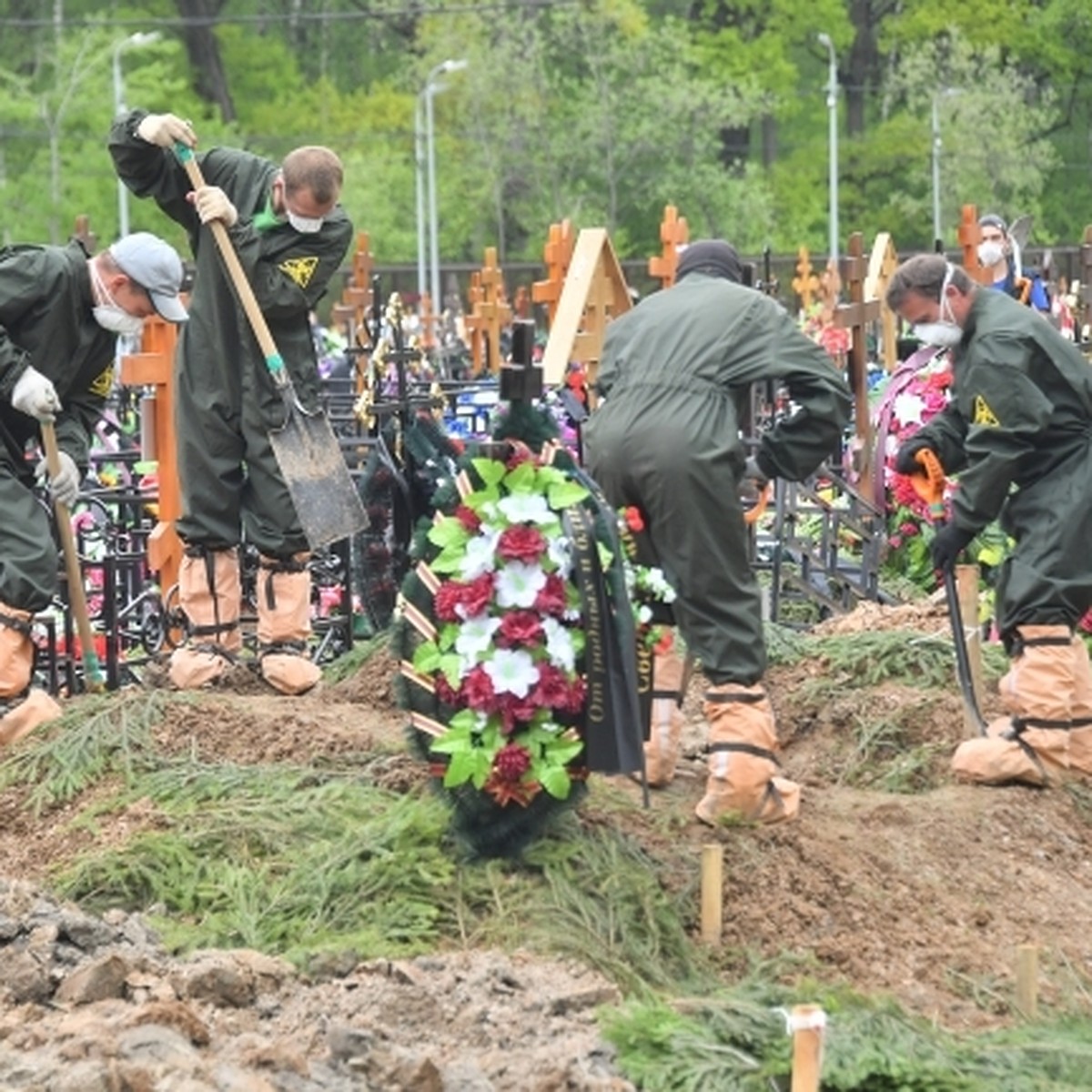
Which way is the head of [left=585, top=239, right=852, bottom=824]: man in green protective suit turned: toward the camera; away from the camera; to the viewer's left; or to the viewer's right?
away from the camera

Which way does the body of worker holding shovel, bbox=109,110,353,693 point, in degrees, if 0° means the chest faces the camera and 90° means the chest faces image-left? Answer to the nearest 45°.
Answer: approximately 0°

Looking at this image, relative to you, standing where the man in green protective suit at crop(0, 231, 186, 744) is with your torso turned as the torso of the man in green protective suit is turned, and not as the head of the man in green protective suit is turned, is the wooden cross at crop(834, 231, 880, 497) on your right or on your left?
on your left

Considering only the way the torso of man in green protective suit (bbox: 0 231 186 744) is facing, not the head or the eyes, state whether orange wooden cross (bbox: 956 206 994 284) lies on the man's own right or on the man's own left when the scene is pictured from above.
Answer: on the man's own left

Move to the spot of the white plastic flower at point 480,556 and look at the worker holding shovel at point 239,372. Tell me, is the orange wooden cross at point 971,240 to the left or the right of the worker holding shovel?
right

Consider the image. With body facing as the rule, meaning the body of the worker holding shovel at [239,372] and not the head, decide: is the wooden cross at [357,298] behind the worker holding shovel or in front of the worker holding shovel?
behind

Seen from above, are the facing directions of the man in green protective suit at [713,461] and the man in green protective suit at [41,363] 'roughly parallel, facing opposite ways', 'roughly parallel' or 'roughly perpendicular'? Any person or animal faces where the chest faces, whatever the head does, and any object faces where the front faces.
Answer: roughly perpendicular

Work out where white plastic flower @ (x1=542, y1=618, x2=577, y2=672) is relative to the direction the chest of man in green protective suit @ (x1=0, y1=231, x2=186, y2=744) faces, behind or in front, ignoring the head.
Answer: in front

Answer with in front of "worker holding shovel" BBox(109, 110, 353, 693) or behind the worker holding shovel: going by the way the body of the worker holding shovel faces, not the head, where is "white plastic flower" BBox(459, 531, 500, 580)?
in front

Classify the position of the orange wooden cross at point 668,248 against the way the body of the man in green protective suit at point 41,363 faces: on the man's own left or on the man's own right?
on the man's own left

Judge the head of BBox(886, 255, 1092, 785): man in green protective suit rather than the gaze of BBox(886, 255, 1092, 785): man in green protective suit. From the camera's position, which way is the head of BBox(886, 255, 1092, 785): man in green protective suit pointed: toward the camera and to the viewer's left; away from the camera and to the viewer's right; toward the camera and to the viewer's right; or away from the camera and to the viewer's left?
toward the camera and to the viewer's left

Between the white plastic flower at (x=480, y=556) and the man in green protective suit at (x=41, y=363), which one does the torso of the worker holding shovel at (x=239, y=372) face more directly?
the white plastic flower

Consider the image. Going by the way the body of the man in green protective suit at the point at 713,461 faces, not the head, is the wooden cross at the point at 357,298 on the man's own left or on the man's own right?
on the man's own left

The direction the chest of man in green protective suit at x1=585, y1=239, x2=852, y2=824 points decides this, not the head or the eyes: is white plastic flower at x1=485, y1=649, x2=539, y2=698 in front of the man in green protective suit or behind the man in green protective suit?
behind

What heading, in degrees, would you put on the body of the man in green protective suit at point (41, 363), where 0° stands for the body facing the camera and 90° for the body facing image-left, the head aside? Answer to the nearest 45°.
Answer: approximately 315°
